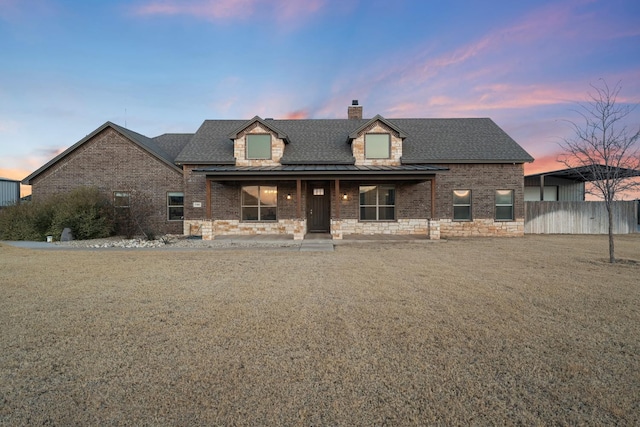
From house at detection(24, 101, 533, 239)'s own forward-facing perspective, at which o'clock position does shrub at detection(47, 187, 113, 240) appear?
The shrub is roughly at 3 o'clock from the house.

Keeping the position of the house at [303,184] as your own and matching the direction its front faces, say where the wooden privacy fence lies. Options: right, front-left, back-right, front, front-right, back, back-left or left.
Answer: left

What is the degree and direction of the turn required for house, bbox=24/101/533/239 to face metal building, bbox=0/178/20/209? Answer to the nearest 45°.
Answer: approximately 135° to its right

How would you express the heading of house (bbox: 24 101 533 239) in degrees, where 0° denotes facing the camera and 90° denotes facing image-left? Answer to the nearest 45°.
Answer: approximately 0°

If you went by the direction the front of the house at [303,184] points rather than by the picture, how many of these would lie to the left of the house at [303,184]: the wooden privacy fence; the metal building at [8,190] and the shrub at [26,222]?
1

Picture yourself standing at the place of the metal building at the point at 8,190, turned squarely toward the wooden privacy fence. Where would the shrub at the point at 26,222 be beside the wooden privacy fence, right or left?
right

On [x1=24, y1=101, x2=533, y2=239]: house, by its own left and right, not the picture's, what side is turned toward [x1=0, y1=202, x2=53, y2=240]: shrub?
right
